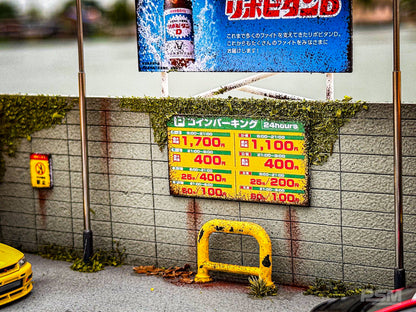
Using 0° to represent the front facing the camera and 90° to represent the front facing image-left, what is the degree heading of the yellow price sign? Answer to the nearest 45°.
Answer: approximately 0°

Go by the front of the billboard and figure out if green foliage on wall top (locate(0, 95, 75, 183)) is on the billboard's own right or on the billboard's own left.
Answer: on the billboard's own right

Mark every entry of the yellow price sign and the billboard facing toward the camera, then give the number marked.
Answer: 2

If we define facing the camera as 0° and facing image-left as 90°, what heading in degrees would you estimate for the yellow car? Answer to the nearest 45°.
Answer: approximately 315°
